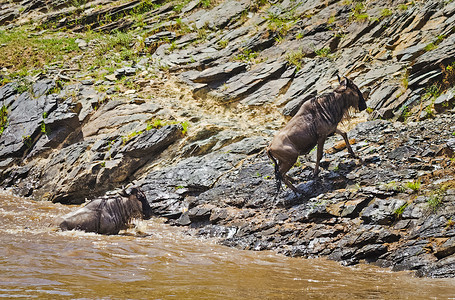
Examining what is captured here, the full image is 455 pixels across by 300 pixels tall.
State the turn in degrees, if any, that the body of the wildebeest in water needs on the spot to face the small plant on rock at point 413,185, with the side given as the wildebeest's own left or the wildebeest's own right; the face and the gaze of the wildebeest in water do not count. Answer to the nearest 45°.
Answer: approximately 45° to the wildebeest's own right

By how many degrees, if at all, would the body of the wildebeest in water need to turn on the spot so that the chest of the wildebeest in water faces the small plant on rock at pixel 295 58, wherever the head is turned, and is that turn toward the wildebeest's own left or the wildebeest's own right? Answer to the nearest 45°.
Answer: approximately 45° to the wildebeest's own left

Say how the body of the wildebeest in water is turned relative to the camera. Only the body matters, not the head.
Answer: to the viewer's right

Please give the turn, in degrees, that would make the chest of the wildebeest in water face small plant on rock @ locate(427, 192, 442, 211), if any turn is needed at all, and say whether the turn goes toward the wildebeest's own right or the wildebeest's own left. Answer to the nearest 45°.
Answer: approximately 45° to the wildebeest's own right

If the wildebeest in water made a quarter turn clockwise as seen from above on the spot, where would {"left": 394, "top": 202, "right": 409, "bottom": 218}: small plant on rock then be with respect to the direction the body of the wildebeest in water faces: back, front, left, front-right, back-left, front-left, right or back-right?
front-left
